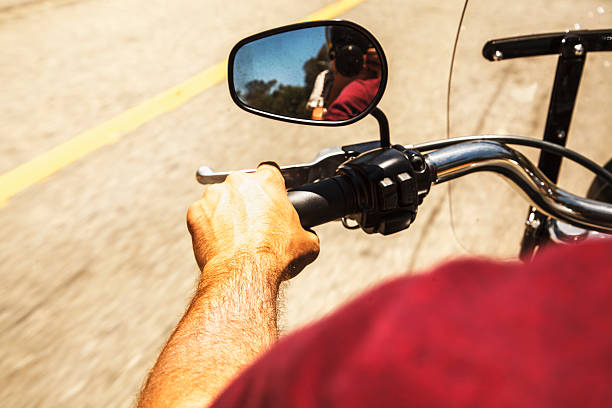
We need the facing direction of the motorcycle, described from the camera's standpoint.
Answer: facing away from the viewer
